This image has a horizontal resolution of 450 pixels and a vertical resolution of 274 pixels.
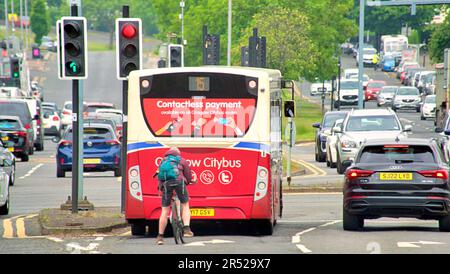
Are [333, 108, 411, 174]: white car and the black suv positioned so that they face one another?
yes

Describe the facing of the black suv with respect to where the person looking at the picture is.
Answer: facing away from the viewer

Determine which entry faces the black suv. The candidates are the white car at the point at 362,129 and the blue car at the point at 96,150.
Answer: the white car

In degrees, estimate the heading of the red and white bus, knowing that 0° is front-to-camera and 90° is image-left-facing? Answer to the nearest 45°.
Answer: approximately 180°

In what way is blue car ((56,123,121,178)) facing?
away from the camera

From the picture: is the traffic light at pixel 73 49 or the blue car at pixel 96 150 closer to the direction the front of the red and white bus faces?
the blue car

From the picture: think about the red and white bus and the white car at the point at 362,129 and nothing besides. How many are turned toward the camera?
1

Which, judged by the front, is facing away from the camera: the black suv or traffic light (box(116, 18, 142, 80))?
the black suv

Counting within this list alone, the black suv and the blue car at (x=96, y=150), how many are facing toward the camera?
0

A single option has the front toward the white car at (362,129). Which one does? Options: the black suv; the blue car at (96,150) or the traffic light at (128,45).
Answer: the black suv

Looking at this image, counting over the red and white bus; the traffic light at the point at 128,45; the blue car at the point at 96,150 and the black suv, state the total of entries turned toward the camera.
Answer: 1

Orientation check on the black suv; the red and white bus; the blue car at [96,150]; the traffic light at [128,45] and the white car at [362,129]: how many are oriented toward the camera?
2

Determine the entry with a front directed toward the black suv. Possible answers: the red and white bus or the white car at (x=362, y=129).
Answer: the white car

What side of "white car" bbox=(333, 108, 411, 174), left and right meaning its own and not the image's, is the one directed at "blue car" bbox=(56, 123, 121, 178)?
right
